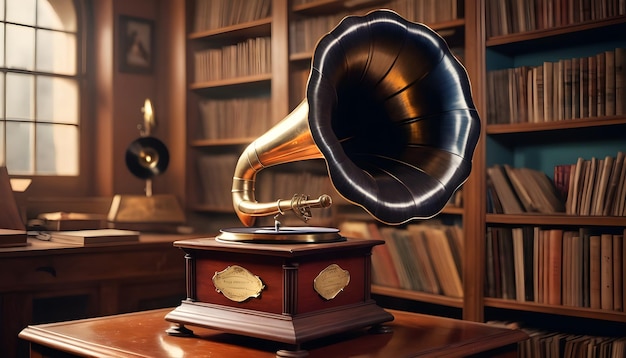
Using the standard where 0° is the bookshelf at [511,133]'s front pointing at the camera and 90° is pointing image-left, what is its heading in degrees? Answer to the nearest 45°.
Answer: approximately 45°

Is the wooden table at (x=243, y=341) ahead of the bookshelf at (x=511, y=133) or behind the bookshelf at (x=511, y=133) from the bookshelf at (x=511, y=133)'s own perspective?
ahead

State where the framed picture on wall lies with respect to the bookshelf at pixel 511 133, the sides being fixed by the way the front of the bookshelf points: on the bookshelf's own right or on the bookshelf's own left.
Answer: on the bookshelf's own right

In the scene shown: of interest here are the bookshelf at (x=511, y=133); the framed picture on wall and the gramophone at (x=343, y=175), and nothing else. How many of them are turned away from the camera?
0

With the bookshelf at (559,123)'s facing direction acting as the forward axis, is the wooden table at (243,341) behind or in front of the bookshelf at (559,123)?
in front

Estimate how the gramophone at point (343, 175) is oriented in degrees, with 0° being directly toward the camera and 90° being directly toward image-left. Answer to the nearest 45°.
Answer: approximately 315°

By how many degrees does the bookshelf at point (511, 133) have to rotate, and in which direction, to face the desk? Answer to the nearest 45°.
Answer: approximately 45° to its right

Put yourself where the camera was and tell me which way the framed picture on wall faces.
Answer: facing the viewer and to the right of the viewer

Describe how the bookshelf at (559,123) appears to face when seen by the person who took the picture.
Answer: facing the viewer and to the left of the viewer

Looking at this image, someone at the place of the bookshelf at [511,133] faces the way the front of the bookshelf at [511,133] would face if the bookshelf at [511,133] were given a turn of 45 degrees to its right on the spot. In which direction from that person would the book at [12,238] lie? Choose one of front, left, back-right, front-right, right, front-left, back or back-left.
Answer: front

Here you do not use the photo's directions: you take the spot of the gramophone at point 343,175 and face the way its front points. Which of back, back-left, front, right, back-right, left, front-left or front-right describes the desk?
back
